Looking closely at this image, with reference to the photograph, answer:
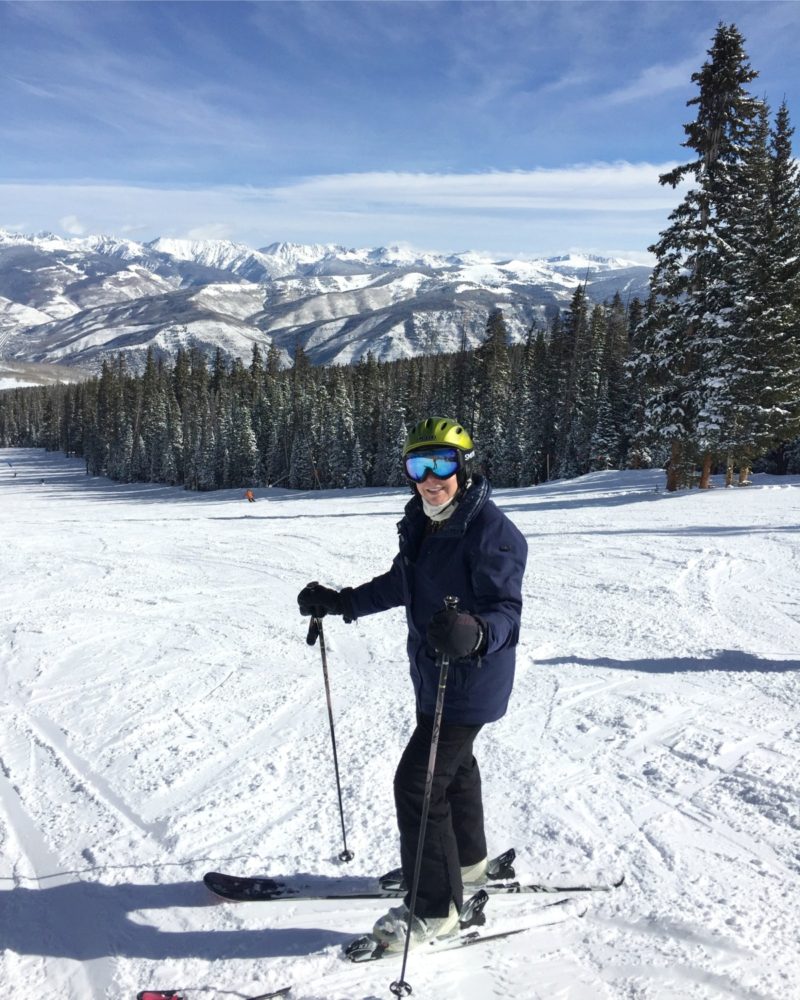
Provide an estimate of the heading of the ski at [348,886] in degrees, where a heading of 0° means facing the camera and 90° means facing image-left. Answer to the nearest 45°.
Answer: approximately 90°

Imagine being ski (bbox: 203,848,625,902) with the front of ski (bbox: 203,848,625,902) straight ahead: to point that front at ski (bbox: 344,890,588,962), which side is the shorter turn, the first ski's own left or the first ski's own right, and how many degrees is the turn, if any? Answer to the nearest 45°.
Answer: approximately 135° to the first ski's own left

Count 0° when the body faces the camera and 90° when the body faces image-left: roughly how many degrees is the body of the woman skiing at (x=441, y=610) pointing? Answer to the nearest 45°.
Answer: approximately 45°
